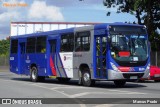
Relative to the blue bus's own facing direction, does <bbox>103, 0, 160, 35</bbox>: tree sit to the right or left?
on its left

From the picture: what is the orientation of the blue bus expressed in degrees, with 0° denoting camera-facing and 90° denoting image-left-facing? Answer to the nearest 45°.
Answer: approximately 315°
